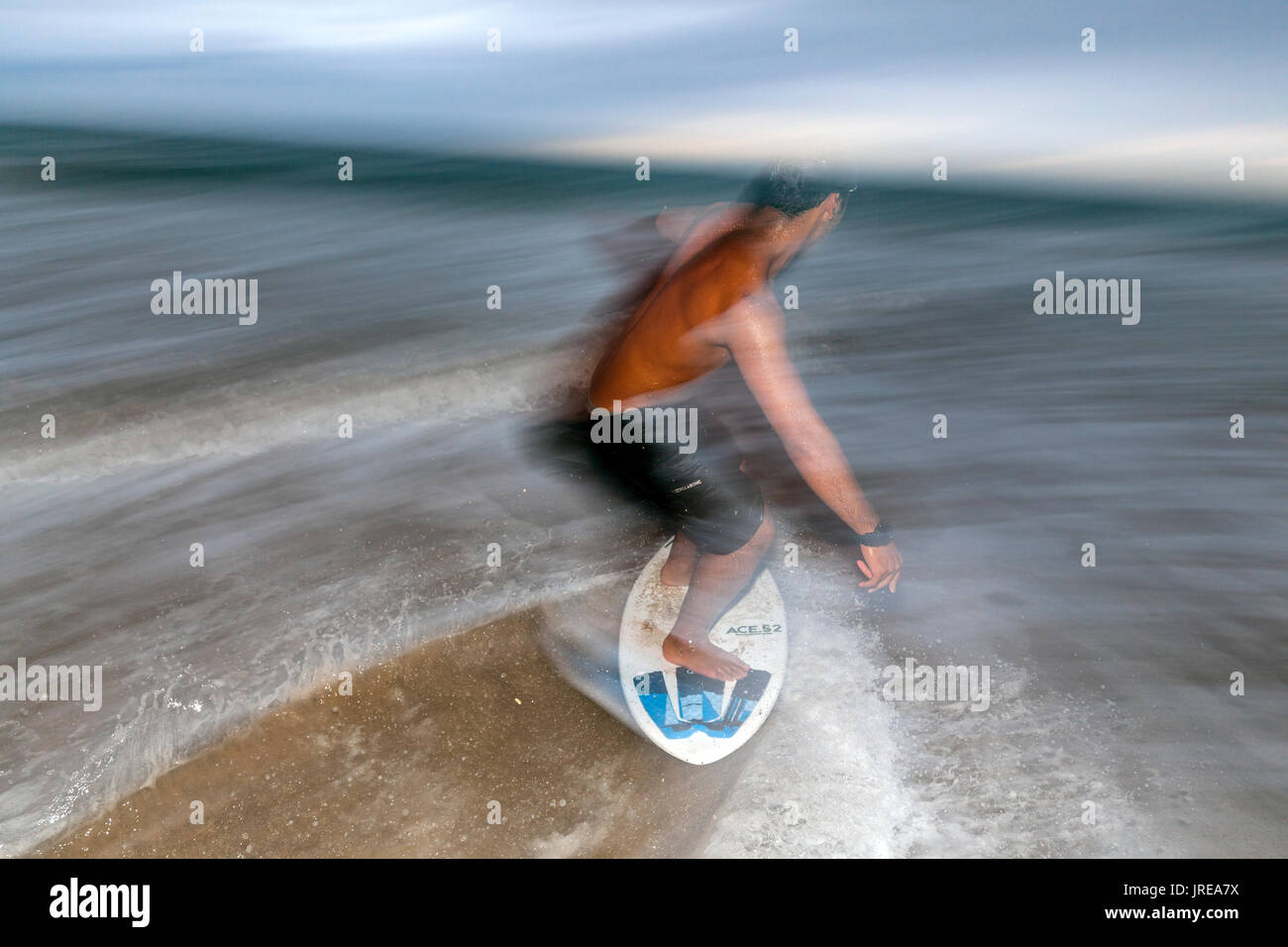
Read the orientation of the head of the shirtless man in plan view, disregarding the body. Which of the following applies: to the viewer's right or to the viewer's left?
to the viewer's right

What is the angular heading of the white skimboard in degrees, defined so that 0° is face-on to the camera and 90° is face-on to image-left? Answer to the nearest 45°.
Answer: approximately 180°
